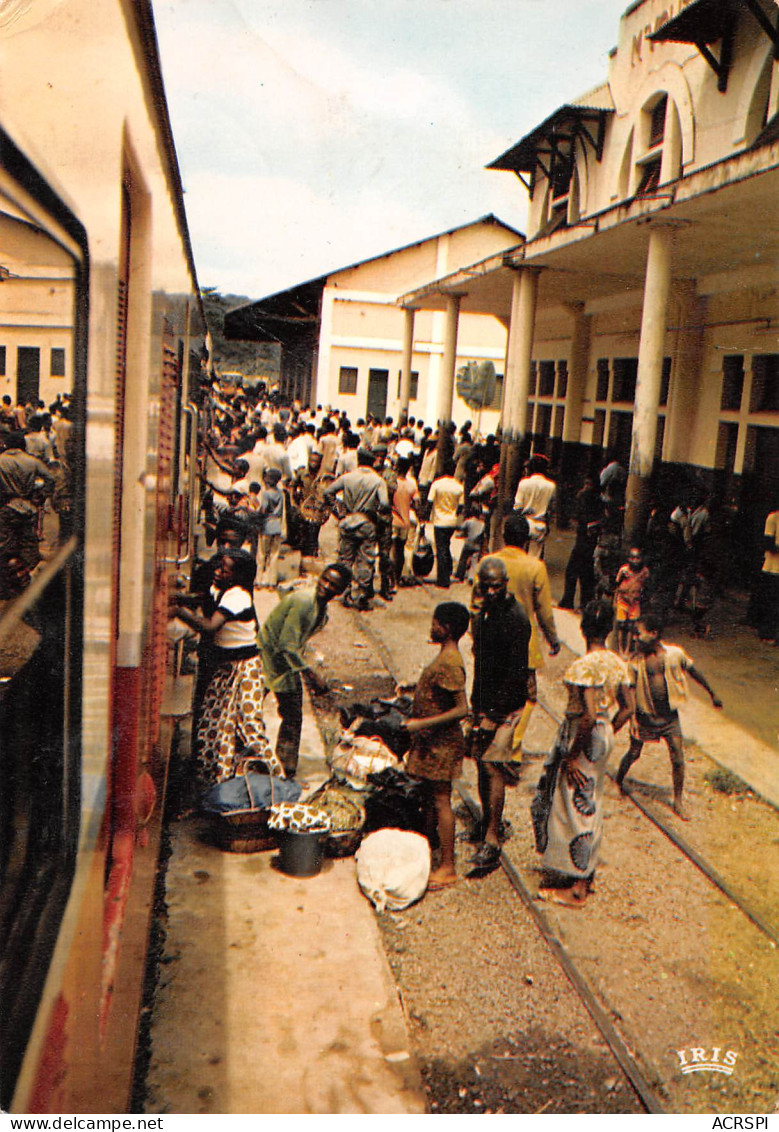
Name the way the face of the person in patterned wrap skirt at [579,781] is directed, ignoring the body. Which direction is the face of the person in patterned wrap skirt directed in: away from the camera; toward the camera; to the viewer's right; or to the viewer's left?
away from the camera

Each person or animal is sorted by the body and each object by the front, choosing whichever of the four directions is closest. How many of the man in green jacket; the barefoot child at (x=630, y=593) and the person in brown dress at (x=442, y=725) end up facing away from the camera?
0

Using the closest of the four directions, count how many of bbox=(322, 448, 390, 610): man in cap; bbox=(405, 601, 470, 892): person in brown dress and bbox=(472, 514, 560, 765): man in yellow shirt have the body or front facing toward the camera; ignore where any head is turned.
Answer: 0

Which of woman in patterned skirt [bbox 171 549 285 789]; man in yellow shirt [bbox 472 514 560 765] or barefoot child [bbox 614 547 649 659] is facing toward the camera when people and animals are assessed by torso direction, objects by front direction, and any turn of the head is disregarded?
the barefoot child

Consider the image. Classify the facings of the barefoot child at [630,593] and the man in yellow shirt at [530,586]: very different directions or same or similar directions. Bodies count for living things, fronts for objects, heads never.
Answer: very different directions

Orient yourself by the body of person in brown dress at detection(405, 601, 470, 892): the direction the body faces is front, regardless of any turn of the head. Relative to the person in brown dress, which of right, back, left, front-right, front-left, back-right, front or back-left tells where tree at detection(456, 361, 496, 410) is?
right

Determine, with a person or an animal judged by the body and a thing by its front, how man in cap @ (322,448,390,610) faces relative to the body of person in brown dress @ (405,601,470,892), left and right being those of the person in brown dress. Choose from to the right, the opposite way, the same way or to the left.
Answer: to the right

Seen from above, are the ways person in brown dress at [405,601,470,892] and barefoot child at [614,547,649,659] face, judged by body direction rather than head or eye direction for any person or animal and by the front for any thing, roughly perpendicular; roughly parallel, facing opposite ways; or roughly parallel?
roughly perpendicular

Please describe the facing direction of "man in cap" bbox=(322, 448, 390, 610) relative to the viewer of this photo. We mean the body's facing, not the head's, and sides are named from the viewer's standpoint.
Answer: facing away from the viewer

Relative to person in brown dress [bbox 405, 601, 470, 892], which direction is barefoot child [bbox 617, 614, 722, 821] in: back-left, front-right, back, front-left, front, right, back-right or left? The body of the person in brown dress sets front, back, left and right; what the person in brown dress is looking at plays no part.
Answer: back-right

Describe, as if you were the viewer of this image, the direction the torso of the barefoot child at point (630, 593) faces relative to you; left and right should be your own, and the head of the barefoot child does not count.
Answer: facing the viewer

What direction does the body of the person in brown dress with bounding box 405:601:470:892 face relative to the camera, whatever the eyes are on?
to the viewer's left

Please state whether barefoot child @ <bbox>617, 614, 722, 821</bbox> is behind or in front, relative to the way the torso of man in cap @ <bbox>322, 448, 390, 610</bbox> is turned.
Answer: behind

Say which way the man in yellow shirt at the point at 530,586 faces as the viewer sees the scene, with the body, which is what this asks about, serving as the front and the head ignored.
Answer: away from the camera

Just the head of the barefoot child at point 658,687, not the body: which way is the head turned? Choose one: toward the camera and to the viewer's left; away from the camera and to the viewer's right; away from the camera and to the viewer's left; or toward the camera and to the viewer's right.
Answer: toward the camera and to the viewer's left

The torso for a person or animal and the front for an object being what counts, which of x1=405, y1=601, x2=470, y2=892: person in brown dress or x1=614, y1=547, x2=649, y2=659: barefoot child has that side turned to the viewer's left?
the person in brown dress

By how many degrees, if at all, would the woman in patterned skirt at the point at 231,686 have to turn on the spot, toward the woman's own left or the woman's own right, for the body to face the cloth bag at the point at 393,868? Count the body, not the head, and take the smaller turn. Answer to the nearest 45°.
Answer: approximately 135° to the woman's own left

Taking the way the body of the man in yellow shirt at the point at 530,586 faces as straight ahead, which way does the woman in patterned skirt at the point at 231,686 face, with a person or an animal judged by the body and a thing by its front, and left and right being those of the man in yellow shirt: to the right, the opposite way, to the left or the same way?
to the left

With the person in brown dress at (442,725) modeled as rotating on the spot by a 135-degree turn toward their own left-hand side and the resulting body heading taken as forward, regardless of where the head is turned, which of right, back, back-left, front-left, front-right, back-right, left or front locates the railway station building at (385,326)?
back-left

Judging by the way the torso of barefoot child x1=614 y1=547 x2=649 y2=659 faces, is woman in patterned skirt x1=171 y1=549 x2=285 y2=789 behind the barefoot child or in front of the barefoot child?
in front

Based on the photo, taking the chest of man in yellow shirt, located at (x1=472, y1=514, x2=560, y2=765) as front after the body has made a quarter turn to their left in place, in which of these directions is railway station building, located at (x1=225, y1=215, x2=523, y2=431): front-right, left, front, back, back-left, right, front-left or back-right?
right
